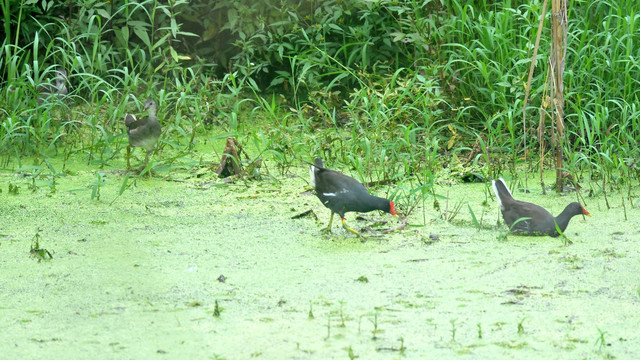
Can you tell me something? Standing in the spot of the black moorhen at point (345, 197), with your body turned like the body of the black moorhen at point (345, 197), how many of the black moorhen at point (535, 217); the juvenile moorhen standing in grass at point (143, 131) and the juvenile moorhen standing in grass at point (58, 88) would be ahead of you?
1

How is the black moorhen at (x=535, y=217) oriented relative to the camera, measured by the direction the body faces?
to the viewer's right

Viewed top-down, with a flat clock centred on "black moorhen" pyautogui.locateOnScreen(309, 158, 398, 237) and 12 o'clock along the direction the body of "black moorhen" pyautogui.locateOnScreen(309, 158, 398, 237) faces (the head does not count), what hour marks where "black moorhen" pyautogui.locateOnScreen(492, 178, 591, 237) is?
"black moorhen" pyautogui.locateOnScreen(492, 178, 591, 237) is roughly at 12 o'clock from "black moorhen" pyautogui.locateOnScreen(309, 158, 398, 237).

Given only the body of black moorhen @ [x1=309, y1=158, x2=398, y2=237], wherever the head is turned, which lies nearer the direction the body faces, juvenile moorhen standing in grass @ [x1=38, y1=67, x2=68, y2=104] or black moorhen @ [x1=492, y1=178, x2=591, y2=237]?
the black moorhen

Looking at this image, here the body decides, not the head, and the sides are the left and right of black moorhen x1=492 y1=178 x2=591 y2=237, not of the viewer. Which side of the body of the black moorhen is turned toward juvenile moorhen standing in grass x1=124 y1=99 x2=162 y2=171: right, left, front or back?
back

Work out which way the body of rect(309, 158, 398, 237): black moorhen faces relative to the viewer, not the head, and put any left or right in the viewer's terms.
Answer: facing to the right of the viewer

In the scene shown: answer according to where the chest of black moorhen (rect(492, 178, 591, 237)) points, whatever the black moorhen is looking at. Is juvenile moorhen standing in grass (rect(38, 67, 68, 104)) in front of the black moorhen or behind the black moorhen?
behind

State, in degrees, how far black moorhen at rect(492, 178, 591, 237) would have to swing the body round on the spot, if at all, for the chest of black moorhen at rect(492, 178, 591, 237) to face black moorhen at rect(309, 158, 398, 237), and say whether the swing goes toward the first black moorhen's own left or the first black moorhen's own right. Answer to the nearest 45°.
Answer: approximately 180°
